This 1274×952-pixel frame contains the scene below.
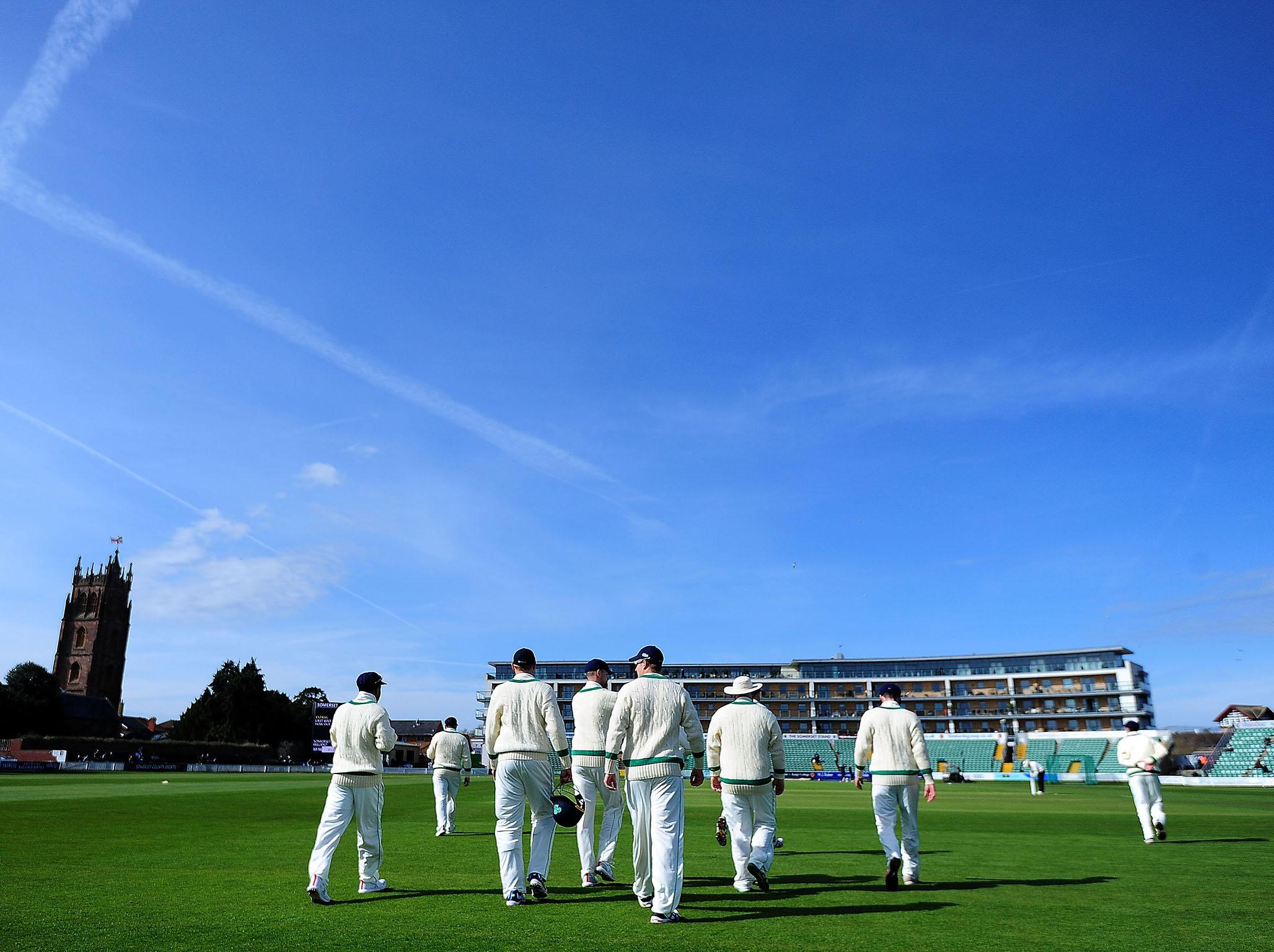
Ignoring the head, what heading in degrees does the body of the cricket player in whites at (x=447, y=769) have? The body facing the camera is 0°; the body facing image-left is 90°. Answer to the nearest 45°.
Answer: approximately 180°

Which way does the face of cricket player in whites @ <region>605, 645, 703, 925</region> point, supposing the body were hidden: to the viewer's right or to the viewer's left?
to the viewer's left

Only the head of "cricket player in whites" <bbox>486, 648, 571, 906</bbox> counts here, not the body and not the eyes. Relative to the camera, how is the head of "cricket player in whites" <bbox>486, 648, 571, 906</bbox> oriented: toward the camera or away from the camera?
away from the camera

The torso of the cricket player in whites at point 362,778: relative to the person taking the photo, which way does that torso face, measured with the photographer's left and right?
facing away from the viewer and to the right of the viewer

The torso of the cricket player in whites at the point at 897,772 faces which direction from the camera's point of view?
away from the camera

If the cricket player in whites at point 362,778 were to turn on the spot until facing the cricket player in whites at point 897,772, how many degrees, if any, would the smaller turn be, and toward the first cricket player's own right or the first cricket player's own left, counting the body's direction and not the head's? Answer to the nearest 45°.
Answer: approximately 45° to the first cricket player's own right

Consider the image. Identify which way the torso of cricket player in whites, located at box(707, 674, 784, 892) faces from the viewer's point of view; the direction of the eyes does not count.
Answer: away from the camera

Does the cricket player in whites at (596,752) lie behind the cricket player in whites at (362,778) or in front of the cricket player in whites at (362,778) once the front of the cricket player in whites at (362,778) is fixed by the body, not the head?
in front

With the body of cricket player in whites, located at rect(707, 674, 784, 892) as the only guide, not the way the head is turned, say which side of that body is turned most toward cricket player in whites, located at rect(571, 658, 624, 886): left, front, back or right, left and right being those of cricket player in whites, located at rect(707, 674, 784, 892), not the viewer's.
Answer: left

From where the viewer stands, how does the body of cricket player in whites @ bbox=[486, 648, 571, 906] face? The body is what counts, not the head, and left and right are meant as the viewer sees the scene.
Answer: facing away from the viewer

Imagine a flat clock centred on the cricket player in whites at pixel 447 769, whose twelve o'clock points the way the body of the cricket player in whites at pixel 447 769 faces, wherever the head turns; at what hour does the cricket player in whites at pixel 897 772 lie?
the cricket player in whites at pixel 897 772 is roughly at 5 o'clock from the cricket player in whites at pixel 447 769.

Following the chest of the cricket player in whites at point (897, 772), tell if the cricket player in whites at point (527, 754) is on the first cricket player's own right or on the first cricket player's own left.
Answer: on the first cricket player's own left
